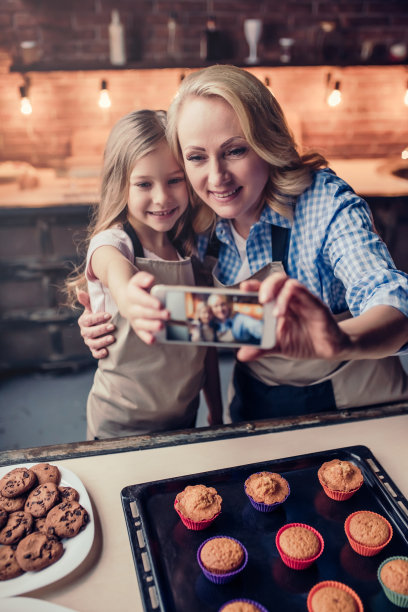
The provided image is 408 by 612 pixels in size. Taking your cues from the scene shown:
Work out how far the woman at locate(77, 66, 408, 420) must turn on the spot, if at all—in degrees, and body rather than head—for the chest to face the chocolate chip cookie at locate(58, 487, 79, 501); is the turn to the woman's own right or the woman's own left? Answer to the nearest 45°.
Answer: approximately 45° to the woman's own right

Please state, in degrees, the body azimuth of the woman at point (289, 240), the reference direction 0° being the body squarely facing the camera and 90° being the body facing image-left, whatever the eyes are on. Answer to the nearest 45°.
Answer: approximately 45°

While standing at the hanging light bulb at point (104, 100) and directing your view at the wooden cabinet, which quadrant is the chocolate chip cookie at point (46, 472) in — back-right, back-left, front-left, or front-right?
front-left

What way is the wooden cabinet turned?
toward the camera

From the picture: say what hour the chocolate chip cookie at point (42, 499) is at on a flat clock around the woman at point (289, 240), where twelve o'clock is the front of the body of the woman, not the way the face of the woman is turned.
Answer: The chocolate chip cookie is roughly at 1 o'clock from the woman.

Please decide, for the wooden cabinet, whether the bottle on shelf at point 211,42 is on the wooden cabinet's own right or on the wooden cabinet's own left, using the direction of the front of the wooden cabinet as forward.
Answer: on the wooden cabinet's own left

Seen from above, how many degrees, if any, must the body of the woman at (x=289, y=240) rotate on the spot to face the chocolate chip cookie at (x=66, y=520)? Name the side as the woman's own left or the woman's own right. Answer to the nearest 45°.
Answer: approximately 45° to the woman's own right

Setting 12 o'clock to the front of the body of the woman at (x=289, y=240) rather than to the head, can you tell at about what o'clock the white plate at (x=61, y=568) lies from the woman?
The white plate is roughly at 1 o'clock from the woman.
